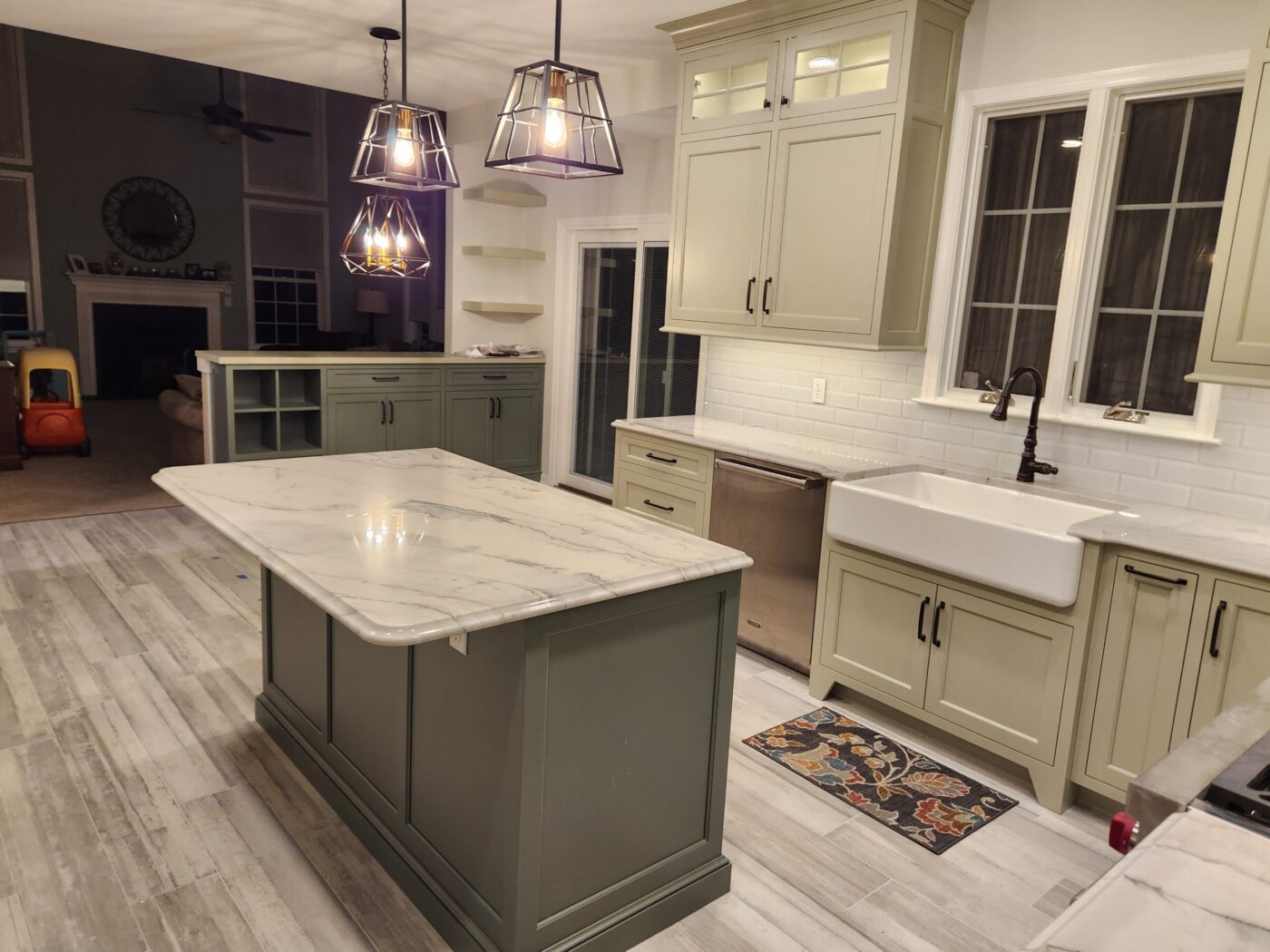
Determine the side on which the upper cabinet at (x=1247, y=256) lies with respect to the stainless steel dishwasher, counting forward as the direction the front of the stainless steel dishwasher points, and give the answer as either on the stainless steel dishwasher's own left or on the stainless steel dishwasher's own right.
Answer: on the stainless steel dishwasher's own left

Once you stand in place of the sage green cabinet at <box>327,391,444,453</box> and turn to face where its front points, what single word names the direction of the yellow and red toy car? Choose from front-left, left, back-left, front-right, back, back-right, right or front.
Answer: back-right

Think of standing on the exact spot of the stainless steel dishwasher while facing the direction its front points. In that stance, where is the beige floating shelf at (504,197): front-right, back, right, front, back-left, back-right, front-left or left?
right

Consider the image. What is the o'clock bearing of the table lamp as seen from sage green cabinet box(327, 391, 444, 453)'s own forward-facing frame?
The table lamp is roughly at 6 o'clock from the sage green cabinet.

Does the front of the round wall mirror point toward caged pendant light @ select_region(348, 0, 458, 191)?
yes

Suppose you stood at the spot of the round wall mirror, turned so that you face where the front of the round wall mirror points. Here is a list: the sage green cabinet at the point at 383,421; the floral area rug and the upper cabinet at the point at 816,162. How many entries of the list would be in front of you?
3

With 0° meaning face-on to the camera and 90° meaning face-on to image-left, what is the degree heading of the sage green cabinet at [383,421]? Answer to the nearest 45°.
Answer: approximately 0°

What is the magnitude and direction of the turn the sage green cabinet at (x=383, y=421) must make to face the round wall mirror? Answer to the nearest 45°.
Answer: approximately 135° to its right

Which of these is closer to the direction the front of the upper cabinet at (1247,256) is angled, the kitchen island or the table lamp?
the kitchen island

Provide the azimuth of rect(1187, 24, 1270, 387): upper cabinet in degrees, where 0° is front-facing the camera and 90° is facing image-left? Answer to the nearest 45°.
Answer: approximately 45°

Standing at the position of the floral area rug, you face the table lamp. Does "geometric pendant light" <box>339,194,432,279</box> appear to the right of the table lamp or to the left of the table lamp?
left
